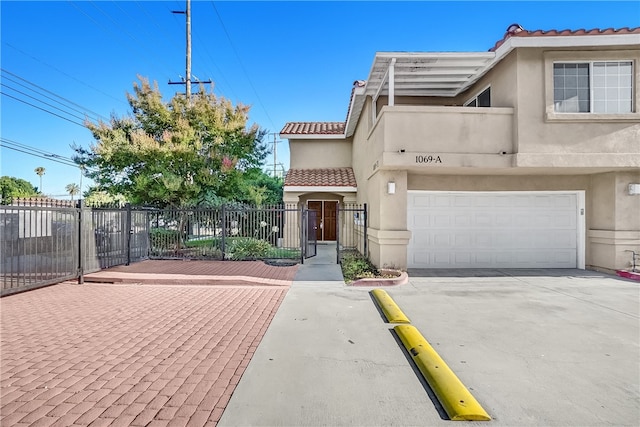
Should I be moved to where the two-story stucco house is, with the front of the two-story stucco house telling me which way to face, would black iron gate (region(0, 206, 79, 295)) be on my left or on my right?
on my right

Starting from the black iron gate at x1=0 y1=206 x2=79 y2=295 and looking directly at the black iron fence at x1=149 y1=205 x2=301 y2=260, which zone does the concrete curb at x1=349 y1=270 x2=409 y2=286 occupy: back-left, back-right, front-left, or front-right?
front-right

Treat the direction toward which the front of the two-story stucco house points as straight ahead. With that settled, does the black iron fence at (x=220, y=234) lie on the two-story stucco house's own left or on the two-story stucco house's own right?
on the two-story stucco house's own right

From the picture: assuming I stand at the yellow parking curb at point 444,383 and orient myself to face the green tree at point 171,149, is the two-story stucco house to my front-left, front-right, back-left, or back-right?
front-right

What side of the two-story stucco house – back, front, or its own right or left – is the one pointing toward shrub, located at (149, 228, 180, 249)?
right

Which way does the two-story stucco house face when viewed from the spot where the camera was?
facing the viewer

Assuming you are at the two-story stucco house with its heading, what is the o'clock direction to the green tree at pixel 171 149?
The green tree is roughly at 3 o'clock from the two-story stucco house.

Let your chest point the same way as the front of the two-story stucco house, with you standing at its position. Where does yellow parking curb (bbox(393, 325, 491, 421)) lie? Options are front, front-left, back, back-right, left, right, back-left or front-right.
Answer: front

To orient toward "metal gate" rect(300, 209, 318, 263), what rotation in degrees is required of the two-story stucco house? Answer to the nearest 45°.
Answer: approximately 90° to its right

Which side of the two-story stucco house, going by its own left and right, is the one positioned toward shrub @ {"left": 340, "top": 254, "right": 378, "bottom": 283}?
right

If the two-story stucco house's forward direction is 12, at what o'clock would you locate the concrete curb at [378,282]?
The concrete curb is roughly at 2 o'clock from the two-story stucco house.

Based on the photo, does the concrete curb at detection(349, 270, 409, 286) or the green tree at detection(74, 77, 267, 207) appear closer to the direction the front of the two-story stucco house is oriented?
the concrete curb

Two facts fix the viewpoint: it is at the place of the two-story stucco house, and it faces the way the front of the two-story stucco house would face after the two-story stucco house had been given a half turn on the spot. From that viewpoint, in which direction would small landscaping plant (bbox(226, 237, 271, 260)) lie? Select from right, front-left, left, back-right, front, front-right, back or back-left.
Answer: left

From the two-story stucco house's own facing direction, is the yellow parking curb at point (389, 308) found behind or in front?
in front

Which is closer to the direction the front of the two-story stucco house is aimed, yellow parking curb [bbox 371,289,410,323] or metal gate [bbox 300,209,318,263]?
the yellow parking curb

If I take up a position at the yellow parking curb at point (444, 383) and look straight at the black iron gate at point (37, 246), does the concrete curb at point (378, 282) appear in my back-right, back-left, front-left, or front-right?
front-right
